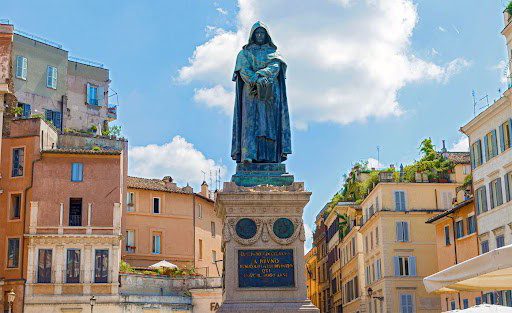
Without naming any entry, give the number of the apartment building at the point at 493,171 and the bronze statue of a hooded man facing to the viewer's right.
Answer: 0

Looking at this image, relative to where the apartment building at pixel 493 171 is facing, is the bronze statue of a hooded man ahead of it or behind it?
ahead

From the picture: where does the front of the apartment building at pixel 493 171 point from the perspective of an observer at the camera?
facing the viewer and to the left of the viewer

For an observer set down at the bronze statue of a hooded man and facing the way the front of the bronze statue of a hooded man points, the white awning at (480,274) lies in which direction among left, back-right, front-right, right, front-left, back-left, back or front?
front-left

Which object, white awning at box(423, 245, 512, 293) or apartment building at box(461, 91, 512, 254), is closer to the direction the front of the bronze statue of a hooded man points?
the white awning

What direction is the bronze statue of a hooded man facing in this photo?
toward the camera
